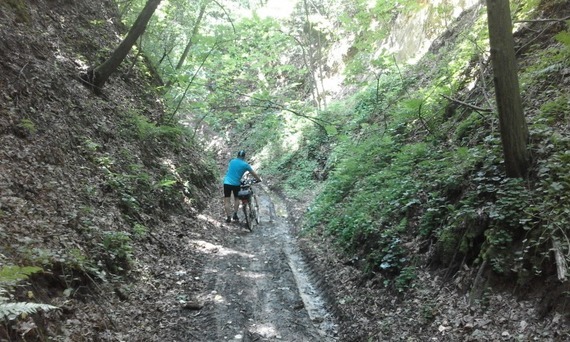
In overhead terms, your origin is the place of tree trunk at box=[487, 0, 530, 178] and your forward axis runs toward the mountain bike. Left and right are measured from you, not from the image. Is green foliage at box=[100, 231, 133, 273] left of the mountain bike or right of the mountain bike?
left

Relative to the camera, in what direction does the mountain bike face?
facing away from the viewer

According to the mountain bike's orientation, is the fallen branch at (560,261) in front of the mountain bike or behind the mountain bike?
behind

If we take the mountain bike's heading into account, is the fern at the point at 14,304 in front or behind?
behind

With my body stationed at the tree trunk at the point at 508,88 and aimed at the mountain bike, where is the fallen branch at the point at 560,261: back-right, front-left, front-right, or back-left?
back-left

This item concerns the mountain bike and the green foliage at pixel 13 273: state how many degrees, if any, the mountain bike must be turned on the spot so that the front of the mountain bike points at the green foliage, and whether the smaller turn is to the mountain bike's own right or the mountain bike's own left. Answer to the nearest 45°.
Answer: approximately 180°

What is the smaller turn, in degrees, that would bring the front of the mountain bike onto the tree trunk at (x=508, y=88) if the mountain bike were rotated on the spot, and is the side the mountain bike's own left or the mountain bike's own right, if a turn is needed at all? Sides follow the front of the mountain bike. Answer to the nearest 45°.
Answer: approximately 135° to the mountain bike's own right

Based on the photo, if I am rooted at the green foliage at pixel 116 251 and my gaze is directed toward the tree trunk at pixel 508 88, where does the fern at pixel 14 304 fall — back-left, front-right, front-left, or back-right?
back-right

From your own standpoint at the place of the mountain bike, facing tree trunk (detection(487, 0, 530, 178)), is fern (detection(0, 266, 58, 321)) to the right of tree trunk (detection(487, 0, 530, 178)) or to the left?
right
